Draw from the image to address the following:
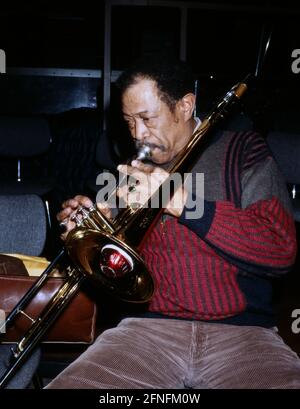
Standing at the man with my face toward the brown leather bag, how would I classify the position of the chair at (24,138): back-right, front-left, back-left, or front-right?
front-right

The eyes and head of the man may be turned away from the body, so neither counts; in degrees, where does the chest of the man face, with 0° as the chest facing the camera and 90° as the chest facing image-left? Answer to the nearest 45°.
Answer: approximately 45°

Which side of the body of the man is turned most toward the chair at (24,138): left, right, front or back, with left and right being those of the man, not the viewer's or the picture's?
right

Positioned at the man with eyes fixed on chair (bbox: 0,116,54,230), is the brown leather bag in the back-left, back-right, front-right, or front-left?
front-left

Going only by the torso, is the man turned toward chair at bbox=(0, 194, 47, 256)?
no
